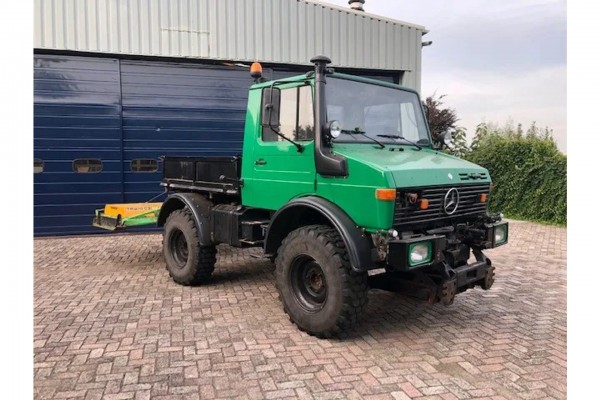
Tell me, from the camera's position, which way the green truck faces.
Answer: facing the viewer and to the right of the viewer

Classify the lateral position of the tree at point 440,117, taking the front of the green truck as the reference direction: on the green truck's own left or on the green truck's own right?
on the green truck's own left

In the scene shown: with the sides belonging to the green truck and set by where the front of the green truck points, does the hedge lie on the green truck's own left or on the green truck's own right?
on the green truck's own left

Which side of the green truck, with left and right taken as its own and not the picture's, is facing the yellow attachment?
back
